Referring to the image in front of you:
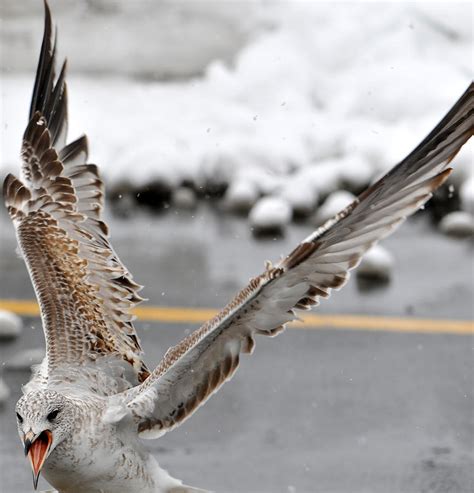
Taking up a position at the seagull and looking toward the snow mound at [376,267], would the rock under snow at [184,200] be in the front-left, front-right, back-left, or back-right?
front-left

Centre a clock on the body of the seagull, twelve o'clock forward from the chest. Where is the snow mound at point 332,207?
The snow mound is roughly at 5 o'clock from the seagull.

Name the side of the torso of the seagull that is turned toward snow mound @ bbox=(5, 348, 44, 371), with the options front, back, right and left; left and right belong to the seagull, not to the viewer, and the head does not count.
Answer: right

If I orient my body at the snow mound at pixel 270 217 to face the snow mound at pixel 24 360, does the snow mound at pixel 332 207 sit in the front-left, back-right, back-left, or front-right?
back-left

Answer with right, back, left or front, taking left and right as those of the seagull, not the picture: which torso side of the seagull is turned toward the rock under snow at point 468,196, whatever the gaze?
back

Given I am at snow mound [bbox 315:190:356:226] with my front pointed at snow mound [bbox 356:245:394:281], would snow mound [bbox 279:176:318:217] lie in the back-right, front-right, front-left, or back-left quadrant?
back-right

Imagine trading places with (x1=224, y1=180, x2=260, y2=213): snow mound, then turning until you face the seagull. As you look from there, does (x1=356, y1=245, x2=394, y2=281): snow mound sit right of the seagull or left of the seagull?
left

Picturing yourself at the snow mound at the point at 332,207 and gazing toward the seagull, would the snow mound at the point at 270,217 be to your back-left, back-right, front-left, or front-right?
front-right

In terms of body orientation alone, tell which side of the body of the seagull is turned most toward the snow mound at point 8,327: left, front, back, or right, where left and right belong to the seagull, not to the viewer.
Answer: right

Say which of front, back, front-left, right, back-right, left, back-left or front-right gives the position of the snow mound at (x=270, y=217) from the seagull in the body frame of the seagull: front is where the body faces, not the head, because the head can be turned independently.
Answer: back-right

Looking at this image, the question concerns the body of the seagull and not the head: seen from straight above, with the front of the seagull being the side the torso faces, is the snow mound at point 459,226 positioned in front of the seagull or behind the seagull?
behind
